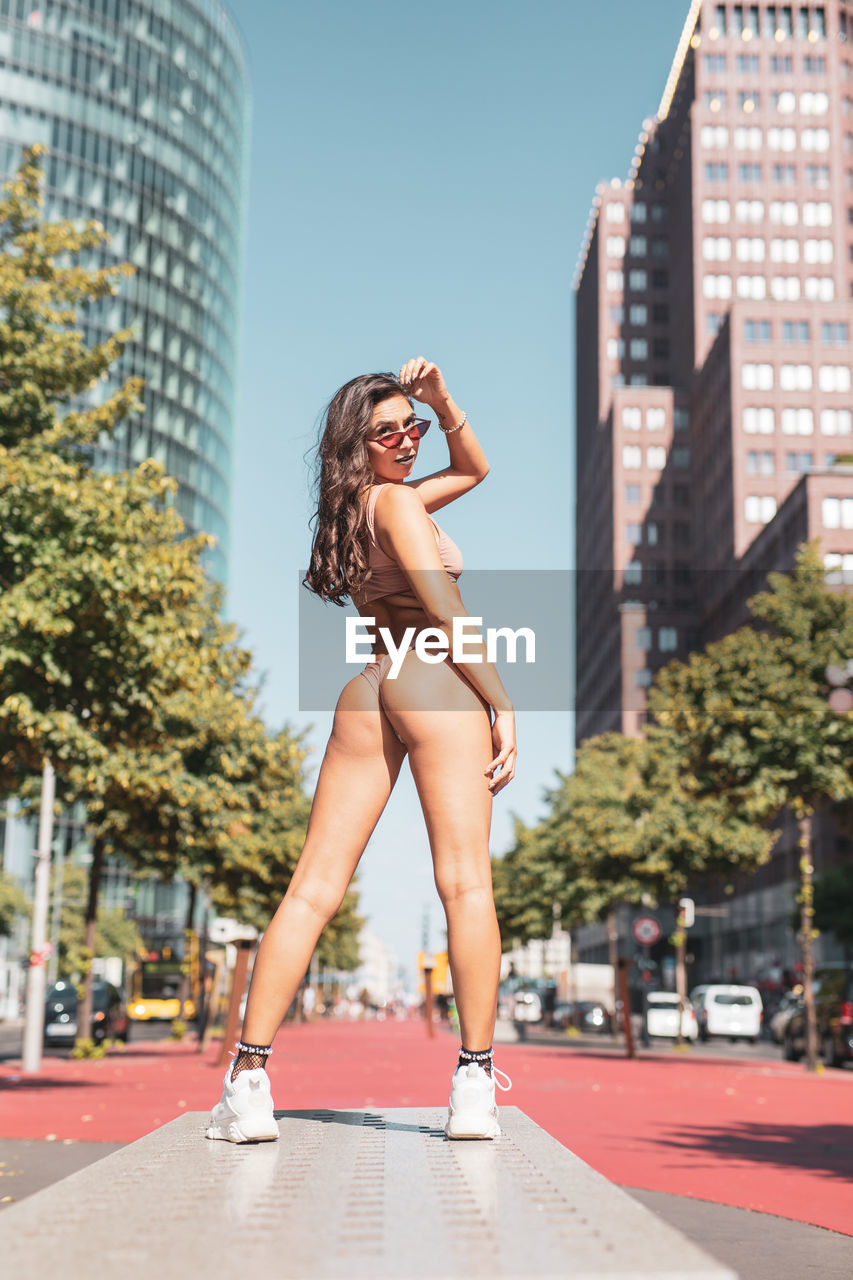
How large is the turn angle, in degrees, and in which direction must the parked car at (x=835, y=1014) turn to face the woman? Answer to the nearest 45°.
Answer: approximately 135° to its left

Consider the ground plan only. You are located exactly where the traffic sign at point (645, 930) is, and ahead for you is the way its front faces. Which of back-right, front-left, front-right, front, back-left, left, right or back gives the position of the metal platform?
front

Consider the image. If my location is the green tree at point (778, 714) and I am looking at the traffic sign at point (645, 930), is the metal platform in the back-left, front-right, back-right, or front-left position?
back-left

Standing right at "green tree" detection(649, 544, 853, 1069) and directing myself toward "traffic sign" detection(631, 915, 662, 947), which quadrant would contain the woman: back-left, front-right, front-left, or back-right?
back-left

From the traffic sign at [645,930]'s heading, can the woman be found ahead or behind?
ahead

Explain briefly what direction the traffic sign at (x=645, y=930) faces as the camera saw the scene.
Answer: facing the viewer

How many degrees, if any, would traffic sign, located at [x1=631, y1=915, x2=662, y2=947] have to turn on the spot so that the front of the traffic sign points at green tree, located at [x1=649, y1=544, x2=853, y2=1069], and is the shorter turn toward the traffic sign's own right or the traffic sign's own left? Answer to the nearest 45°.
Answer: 0° — it already faces it

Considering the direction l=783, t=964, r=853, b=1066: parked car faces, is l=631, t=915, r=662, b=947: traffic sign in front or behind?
in front

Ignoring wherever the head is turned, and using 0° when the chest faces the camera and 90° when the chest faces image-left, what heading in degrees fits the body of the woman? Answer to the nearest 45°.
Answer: approximately 225°

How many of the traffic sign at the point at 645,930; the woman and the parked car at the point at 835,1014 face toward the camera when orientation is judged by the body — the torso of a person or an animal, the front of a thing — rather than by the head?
1

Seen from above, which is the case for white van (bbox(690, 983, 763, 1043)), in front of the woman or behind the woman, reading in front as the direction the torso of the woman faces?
in front

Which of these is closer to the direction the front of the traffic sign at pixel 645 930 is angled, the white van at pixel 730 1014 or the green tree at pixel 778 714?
the green tree

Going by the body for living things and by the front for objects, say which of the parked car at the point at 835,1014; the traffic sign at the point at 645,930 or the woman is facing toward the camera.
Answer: the traffic sign

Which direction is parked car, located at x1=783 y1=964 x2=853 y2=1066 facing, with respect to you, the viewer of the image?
facing away from the viewer and to the left of the viewer

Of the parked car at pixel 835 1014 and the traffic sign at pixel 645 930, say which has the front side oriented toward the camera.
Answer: the traffic sign

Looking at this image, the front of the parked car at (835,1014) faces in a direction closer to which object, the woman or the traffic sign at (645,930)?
the traffic sign
